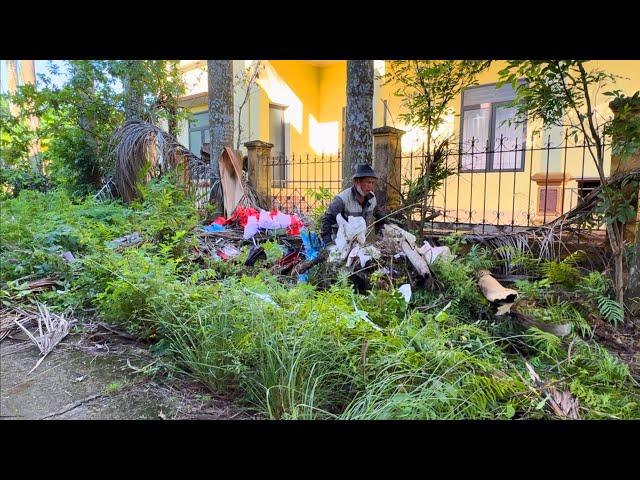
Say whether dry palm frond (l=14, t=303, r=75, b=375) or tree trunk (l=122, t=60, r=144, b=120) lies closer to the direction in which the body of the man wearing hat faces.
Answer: the dry palm frond

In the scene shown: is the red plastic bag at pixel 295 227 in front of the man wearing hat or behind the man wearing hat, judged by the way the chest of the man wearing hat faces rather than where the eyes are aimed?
behind

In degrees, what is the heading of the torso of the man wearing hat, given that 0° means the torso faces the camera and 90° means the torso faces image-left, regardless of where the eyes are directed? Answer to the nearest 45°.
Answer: approximately 315°

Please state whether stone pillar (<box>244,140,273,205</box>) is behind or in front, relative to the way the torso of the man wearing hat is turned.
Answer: behind

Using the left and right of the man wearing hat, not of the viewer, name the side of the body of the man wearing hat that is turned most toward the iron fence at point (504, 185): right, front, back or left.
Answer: left

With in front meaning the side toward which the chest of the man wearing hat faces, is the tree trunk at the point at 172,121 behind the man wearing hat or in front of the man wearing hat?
behind

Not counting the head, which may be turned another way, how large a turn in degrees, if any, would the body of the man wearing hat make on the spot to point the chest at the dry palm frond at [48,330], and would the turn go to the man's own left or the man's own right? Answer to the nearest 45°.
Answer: approximately 90° to the man's own right
